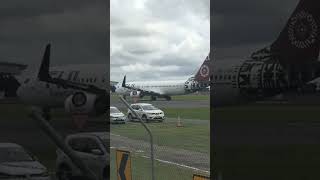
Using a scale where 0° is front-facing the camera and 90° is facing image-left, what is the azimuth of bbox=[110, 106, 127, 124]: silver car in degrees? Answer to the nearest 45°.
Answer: approximately 315°
